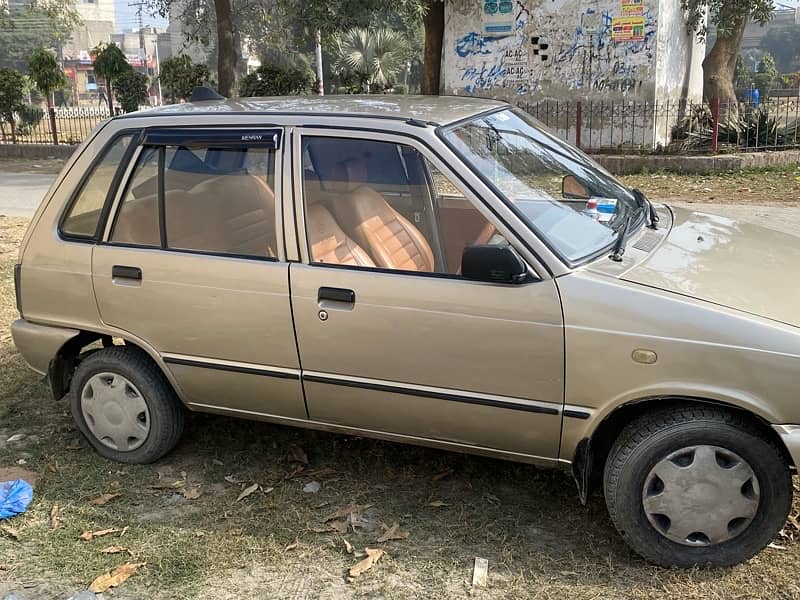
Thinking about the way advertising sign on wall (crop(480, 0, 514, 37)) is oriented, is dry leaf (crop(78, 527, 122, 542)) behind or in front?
in front

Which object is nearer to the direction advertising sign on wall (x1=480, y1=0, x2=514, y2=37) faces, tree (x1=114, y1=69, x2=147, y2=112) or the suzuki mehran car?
the suzuki mehran car

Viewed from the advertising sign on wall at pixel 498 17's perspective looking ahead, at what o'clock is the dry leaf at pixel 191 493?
The dry leaf is roughly at 12 o'clock from the advertising sign on wall.

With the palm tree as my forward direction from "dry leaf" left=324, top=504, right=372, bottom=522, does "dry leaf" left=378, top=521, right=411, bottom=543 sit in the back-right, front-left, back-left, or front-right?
back-right

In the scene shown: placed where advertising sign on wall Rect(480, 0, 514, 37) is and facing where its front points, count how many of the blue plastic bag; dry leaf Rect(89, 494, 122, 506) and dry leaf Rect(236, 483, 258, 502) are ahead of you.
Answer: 3

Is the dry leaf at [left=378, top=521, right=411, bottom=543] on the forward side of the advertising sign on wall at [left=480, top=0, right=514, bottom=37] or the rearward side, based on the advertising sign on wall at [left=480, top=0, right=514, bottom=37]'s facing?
on the forward side

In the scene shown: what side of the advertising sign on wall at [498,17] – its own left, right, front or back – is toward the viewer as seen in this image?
front

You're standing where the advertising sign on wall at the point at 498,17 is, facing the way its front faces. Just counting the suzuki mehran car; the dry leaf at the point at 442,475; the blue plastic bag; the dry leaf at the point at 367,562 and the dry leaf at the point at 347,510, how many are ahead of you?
5

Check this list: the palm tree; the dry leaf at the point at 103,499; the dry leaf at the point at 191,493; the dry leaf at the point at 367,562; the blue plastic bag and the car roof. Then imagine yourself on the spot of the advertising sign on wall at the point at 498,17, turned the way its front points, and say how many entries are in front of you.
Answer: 5

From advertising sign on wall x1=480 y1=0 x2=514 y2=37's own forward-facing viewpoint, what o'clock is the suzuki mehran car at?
The suzuki mehran car is roughly at 12 o'clock from the advertising sign on wall.

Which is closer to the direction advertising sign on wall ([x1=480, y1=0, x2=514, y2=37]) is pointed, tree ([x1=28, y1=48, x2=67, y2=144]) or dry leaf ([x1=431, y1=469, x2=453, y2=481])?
the dry leaf

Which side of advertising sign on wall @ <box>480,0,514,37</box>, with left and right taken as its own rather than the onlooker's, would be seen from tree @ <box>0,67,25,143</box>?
right

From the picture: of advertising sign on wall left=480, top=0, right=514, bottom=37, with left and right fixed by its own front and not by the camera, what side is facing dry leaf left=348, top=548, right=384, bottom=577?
front

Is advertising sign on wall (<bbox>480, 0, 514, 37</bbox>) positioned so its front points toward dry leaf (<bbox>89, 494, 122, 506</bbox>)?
yes

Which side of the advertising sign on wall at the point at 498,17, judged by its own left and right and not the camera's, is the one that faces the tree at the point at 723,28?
left

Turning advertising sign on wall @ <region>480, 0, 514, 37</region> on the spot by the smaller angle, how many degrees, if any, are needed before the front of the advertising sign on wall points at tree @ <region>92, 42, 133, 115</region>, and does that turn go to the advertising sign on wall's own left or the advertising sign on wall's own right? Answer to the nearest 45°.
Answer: approximately 90° to the advertising sign on wall's own right

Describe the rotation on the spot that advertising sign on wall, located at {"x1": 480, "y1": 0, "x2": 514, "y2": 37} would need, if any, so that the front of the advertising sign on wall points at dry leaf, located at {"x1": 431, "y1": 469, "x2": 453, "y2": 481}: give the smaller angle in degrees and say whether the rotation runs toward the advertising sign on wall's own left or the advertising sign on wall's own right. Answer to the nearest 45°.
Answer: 0° — it already faces it
